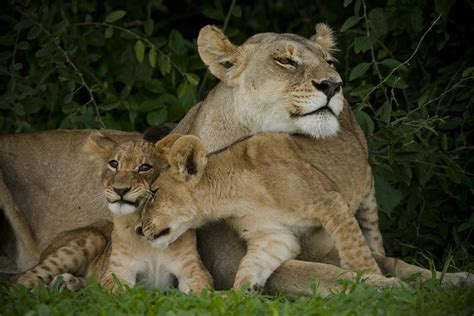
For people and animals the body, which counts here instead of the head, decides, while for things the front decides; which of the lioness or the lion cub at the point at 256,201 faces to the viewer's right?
the lioness

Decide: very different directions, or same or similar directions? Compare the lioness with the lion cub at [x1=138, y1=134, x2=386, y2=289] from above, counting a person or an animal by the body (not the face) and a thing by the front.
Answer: very different directions

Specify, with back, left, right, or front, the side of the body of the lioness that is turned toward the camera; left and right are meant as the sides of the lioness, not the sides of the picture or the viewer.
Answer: right

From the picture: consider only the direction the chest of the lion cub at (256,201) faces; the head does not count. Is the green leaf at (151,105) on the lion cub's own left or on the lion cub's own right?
on the lion cub's own right

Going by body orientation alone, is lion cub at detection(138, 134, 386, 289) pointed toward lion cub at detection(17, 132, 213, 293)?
yes

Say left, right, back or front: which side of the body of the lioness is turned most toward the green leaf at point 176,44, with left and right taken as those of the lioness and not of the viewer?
left

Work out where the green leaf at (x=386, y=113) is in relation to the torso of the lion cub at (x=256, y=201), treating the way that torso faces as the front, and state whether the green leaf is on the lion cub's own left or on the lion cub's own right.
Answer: on the lion cub's own right

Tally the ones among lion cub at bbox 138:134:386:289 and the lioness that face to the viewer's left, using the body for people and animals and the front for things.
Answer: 1

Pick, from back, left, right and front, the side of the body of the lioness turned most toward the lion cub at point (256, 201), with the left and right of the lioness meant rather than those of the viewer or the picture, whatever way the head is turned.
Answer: right

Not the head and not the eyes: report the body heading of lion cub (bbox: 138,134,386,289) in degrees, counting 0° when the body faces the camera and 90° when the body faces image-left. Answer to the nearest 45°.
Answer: approximately 90°
